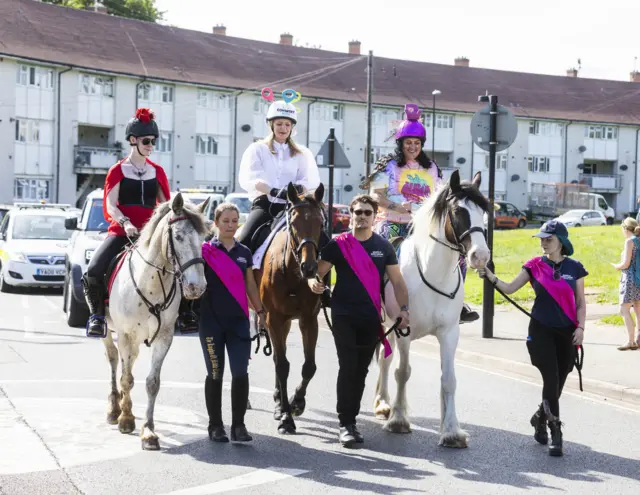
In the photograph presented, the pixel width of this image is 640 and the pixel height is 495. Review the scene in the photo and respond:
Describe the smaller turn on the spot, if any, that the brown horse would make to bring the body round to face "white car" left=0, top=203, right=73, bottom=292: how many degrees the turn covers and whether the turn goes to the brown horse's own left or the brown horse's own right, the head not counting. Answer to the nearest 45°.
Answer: approximately 135° to the brown horse's own right

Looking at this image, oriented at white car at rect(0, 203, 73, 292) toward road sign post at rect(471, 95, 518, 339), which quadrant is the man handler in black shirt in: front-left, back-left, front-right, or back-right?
front-right

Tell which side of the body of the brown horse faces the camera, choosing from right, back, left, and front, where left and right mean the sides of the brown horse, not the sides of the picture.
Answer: front

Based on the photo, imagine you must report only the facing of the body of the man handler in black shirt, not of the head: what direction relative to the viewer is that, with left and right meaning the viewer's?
facing the viewer

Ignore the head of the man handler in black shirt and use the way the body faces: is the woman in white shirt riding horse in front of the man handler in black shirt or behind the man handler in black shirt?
behind

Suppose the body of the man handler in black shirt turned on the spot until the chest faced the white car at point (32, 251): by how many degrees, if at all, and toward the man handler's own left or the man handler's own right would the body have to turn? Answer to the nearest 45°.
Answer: approximately 135° to the man handler's own right

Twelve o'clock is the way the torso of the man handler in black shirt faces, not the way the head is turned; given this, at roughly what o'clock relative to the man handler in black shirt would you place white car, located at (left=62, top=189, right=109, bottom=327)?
The white car is roughly at 5 o'clock from the man handler in black shirt.

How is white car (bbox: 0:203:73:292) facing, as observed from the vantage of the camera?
facing the viewer and to the right of the viewer

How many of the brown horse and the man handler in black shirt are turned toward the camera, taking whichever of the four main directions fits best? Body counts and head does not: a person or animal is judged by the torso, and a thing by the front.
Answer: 2

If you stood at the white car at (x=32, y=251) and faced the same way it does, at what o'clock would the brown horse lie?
The brown horse is roughly at 1 o'clock from the white car.
